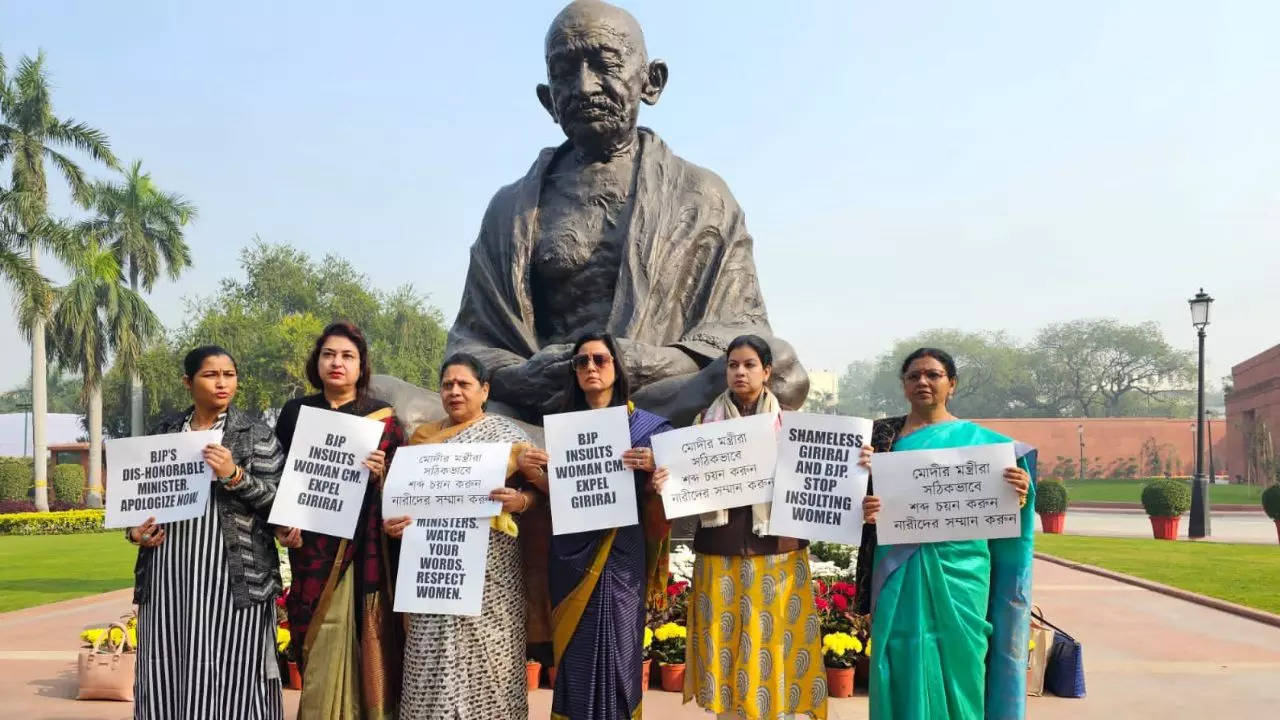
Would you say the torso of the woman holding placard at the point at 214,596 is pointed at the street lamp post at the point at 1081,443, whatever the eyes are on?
no

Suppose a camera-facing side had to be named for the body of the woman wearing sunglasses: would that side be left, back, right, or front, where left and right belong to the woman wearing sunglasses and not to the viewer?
front

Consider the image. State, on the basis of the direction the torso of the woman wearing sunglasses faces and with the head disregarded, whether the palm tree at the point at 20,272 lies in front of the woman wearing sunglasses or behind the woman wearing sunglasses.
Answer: behind

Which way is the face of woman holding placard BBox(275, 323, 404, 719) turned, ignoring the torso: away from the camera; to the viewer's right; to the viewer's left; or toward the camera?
toward the camera

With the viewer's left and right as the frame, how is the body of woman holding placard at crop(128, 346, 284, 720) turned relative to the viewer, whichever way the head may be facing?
facing the viewer and to the left of the viewer

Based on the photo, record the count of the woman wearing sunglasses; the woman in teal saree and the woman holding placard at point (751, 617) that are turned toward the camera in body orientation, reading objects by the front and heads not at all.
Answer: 3

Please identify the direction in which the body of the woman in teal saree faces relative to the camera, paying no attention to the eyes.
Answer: toward the camera

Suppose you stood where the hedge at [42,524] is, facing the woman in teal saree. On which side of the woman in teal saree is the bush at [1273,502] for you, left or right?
left

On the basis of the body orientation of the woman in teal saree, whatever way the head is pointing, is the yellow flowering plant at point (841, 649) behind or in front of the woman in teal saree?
behind

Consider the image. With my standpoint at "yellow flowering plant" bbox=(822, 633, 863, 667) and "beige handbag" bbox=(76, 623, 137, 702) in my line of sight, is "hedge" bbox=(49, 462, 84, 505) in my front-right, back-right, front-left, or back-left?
front-right

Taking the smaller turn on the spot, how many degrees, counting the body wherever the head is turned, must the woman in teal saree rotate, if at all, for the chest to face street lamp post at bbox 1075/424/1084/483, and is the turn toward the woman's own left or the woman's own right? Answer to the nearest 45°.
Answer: approximately 180°

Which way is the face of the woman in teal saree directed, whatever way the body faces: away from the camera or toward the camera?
toward the camera

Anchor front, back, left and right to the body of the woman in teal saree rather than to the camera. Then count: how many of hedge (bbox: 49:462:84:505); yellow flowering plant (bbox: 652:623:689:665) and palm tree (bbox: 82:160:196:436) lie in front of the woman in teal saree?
0

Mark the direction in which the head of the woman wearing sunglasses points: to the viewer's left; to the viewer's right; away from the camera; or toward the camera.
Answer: toward the camera

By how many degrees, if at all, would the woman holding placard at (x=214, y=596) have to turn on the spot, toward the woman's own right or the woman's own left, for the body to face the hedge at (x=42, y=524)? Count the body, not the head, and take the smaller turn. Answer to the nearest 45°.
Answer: approximately 135° to the woman's own right

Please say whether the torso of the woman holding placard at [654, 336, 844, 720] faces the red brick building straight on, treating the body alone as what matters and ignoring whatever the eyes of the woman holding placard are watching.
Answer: no

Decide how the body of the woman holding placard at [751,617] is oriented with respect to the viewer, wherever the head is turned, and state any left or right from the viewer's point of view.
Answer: facing the viewer

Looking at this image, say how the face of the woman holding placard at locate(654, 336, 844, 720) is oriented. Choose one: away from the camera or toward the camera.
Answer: toward the camera
